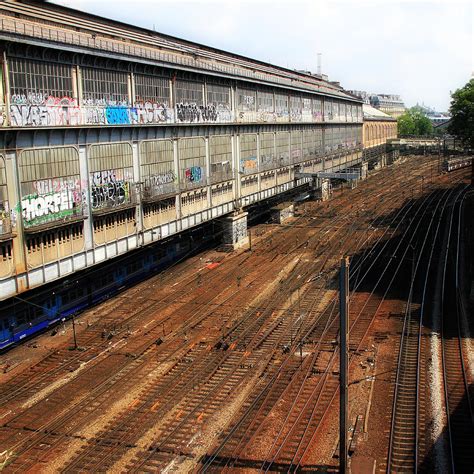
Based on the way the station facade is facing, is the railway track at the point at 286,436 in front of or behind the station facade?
in front

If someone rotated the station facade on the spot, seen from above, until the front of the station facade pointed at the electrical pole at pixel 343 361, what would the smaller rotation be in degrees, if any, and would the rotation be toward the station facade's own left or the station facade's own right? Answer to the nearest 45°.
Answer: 0° — it already faces it

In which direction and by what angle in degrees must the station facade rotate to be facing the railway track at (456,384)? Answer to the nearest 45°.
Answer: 0° — it already faces it

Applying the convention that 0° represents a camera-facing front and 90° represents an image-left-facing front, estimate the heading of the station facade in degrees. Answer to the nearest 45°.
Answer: approximately 315°
